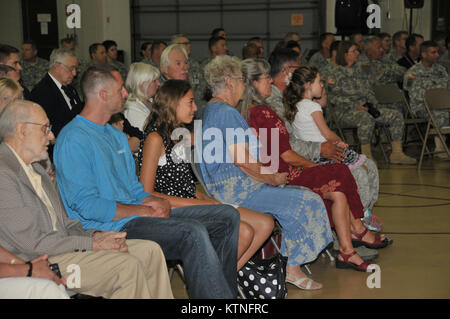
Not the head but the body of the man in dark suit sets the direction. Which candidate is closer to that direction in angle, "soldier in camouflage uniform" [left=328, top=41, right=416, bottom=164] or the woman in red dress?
the woman in red dress

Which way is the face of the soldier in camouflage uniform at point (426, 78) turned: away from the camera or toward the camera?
toward the camera

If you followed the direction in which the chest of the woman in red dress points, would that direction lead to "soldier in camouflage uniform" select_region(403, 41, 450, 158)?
no

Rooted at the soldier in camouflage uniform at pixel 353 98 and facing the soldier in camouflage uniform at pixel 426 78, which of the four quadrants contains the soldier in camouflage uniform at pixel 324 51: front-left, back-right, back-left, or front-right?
front-left
